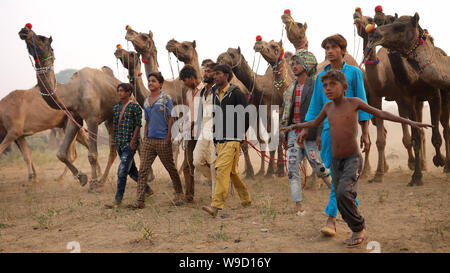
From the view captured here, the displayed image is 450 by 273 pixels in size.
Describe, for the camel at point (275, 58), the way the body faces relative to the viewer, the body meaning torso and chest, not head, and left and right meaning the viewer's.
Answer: facing the viewer and to the left of the viewer

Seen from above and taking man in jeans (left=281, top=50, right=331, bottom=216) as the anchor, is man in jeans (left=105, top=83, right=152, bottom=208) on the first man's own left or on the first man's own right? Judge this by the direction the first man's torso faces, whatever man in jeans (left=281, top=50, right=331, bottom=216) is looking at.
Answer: on the first man's own right

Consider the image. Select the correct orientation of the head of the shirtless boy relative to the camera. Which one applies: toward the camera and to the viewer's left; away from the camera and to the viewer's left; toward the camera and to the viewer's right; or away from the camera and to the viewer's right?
toward the camera and to the viewer's left

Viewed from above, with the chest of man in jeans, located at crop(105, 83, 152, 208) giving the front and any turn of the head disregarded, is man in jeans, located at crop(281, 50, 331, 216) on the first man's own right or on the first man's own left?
on the first man's own left

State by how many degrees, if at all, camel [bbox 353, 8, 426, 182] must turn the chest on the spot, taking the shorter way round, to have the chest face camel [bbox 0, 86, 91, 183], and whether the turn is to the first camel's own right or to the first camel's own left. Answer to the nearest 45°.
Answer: approximately 45° to the first camel's own right

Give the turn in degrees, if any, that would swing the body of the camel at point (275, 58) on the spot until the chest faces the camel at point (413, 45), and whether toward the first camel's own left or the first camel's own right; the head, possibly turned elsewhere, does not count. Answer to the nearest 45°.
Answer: approximately 90° to the first camel's own left

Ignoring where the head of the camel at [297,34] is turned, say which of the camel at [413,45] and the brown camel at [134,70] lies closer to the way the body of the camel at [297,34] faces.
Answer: the brown camel

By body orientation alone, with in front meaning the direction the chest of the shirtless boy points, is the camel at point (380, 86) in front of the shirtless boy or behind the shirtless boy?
behind

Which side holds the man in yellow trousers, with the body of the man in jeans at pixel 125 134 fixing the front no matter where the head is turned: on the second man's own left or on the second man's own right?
on the second man's own left

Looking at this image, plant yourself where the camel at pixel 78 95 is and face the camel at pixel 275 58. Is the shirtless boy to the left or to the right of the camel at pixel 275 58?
right

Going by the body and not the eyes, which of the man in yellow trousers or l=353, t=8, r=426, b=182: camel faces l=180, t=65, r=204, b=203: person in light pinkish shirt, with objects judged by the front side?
the camel

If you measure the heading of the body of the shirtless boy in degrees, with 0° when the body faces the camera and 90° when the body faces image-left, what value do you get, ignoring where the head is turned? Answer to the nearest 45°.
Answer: approximately 45°

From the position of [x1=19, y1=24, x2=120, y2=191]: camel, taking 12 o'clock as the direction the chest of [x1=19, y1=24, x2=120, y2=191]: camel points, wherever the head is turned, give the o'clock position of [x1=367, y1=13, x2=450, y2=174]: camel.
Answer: [x1=367, y1=13, x2=450, y2=174]: camel is roughly at 9 o'clock from [x1=19, y1=24, x2=120, y2=191]: camel.
